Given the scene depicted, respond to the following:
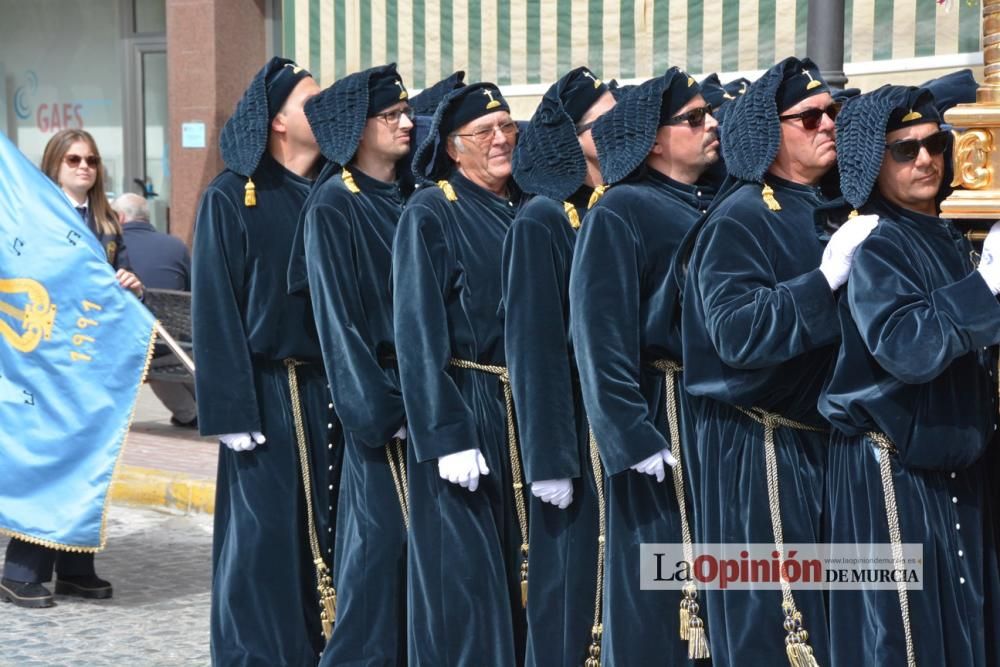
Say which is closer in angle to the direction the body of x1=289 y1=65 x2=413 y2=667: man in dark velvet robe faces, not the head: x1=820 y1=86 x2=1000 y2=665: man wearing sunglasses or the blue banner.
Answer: the man wearing sunglasses

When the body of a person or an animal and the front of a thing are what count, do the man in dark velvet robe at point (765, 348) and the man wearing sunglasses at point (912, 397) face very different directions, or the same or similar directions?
same or similar directions

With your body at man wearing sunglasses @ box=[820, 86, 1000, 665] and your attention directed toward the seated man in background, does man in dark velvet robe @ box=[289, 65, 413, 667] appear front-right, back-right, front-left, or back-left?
front-left

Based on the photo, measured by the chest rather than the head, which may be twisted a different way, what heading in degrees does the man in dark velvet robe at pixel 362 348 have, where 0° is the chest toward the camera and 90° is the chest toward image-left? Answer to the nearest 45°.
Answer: approximately 270°

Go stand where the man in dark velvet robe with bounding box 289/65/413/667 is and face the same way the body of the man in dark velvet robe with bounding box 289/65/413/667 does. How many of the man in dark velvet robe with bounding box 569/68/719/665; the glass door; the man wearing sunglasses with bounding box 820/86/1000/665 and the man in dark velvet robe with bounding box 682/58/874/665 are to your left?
1

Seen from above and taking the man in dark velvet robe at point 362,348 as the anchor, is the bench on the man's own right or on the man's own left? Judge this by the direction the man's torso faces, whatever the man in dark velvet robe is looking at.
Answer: on the man's own left

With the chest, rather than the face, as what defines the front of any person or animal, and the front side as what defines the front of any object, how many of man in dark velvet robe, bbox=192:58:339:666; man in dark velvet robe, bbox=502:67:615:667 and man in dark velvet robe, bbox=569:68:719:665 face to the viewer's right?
3

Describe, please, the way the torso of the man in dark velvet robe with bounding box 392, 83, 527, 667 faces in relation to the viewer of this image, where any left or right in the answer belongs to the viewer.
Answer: facing the viewer and to the right of the viewer

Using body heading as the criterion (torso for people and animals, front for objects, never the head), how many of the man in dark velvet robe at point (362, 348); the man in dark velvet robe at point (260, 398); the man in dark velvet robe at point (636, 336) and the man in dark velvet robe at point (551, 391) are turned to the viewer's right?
4

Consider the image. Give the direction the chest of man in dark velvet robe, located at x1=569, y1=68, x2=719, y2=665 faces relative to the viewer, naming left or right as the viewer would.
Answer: facing to the right of the viewer

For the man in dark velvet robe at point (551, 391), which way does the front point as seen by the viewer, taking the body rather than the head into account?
to the viewer's right

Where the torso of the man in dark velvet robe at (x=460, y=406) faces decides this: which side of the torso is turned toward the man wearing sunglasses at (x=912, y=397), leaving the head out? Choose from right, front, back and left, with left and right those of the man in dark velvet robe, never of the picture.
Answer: front

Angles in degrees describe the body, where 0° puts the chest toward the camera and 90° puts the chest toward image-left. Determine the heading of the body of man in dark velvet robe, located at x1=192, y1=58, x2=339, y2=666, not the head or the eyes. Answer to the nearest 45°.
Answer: approximately 270°

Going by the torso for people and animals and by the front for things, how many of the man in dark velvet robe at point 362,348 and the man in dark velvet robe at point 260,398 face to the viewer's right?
2

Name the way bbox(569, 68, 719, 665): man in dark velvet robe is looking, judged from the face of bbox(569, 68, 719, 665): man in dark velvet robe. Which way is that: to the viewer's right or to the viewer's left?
to the viewer's right

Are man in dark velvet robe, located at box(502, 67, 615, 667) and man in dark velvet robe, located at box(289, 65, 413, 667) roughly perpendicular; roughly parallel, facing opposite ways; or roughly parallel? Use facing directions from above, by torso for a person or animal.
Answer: roughly parallel
